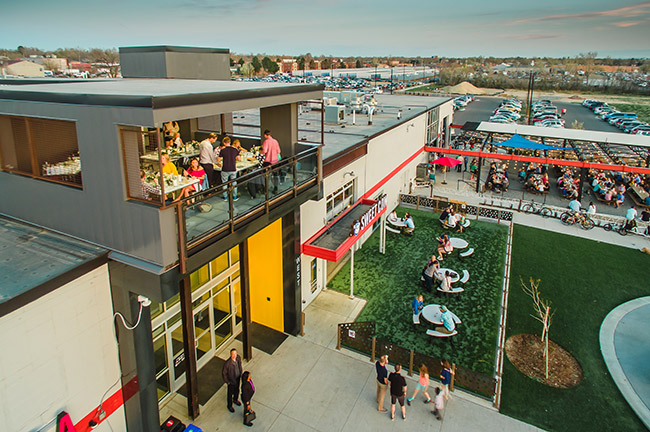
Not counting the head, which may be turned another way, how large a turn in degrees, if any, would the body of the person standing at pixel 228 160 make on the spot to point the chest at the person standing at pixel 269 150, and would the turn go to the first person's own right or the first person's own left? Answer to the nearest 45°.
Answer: approximately 45° to the first person's own right

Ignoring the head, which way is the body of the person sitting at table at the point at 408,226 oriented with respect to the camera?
to the viewer's left

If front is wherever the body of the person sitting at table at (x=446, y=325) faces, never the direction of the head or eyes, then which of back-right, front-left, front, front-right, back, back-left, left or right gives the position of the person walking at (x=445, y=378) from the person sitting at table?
back-left

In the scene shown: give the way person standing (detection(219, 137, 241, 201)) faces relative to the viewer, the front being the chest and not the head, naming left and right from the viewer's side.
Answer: facing away from the viewer

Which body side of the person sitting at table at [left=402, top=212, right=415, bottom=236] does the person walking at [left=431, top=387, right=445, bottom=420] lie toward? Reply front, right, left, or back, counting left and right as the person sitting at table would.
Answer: left

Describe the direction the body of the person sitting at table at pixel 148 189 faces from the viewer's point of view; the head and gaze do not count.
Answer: to the viewer's right
